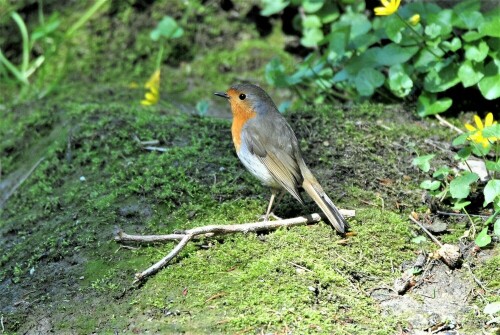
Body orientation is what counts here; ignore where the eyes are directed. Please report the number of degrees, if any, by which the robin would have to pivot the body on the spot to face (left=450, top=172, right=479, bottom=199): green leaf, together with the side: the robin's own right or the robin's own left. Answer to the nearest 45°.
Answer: approximately 135° to the robin's own left

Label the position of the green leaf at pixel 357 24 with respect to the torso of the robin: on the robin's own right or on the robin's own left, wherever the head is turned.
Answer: on the robin's own right

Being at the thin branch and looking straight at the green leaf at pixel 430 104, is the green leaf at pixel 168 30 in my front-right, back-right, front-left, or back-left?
front-left

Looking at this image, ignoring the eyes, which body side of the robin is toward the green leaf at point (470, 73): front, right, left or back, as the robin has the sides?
back

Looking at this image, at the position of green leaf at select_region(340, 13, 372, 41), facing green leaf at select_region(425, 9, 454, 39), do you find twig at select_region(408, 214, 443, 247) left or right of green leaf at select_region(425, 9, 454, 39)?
right

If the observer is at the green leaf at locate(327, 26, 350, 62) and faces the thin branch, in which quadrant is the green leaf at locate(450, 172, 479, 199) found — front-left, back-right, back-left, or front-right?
front-left

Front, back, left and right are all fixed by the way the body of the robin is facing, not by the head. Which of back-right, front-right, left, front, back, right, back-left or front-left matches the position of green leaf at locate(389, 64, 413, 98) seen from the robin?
back-right

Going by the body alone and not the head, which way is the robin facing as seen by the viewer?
to the viewer's left

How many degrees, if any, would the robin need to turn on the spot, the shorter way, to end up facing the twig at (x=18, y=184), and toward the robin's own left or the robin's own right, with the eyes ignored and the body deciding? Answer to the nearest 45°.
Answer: approximately 45° to the robin's own right

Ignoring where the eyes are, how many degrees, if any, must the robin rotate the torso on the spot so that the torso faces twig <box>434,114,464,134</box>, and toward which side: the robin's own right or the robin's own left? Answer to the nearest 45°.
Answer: approximately 135° to the robin's own right

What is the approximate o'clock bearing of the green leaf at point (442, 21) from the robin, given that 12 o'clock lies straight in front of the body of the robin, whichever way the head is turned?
The green leaf is roughly at 5 o'clock from the robin.

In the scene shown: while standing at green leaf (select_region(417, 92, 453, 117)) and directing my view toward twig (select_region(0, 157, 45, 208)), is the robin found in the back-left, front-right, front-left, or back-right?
front-left

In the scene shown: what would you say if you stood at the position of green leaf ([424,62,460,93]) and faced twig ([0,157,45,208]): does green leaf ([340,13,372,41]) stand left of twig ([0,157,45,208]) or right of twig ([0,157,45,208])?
right

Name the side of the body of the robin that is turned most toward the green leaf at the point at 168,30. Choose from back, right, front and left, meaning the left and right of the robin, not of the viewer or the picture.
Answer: right

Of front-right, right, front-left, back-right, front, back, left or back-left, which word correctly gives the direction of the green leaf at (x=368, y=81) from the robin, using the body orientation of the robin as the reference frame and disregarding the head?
back-right
